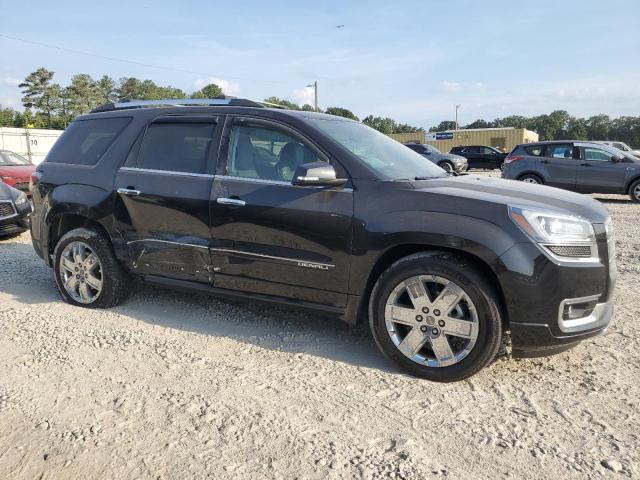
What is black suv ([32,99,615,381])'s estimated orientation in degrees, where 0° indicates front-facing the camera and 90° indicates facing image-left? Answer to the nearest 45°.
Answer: approximately 315°

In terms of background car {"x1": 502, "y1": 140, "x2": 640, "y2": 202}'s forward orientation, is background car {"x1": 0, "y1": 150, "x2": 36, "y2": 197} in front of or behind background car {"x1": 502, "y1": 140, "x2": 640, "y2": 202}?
behind

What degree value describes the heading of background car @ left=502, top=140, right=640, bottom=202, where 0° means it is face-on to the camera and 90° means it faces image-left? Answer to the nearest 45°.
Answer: approximately 270°

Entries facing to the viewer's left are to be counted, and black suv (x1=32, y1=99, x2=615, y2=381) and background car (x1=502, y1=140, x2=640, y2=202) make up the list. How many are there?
0

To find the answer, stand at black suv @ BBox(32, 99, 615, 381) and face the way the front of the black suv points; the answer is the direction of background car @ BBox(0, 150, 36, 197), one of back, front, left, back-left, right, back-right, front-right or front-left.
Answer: back

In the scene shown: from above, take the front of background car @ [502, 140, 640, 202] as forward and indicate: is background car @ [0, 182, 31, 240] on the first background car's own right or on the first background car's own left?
on the first background car's own right

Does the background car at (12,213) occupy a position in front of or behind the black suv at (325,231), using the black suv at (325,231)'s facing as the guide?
behind

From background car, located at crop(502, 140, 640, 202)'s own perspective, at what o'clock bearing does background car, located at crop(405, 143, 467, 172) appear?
background car, located at crop(405, 143, 467, 172) is roughly at 8 o'clock from background car, located at crop(502, 140, 640, 202).

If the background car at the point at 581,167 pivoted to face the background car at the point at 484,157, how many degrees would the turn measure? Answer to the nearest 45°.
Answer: approximately 90° to its left

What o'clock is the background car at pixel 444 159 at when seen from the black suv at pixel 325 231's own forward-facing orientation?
The background car is roughly at 8 o'clock from the black suv.

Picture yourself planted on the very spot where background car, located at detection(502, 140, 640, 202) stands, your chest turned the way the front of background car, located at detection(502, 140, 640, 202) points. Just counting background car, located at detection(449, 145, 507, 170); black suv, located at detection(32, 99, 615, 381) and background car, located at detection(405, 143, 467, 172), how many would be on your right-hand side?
1

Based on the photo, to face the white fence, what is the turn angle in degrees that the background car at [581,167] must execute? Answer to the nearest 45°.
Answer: approximately 180°
